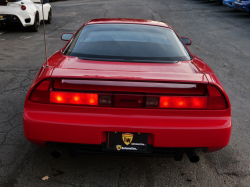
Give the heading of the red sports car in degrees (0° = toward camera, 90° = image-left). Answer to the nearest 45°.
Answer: approximately 180°

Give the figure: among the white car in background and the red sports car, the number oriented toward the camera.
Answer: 0

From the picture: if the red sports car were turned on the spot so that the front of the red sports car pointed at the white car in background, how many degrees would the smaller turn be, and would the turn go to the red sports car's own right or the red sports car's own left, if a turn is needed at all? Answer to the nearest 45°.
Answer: approximately 45° to the red sports car's own left

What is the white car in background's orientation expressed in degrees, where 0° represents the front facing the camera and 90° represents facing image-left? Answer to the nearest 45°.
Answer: approximately 225°

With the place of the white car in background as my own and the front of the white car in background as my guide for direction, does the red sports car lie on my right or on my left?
on my right
